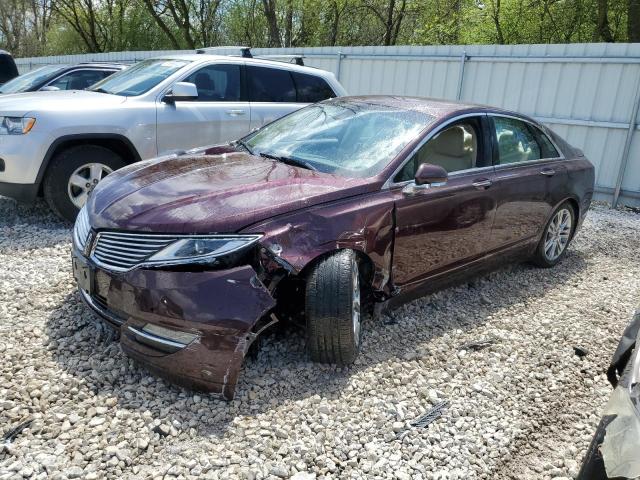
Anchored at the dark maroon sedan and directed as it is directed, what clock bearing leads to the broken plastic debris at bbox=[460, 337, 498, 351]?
The broken plastic debris is roughly at 10 o'clock from the dark maroon sedan.

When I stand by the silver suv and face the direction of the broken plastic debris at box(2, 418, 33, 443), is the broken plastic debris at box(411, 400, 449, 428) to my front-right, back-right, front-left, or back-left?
front-left

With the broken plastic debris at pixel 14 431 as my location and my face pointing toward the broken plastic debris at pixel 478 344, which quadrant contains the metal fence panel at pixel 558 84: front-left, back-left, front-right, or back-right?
front-left

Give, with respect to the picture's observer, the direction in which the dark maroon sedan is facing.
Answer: facing the viewer and to the left of the viewer

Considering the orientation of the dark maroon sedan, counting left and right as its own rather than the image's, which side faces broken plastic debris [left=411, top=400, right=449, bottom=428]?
left

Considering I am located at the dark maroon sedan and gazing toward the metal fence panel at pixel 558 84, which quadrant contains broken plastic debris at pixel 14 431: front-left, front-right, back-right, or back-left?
back-left

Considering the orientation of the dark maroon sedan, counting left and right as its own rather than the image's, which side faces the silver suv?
right

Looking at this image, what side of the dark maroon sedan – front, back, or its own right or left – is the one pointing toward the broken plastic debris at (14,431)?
front

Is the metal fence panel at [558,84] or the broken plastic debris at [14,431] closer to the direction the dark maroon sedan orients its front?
the broken plastic debris

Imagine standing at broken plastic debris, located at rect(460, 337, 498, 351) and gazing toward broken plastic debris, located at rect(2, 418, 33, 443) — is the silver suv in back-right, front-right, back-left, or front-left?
front-right

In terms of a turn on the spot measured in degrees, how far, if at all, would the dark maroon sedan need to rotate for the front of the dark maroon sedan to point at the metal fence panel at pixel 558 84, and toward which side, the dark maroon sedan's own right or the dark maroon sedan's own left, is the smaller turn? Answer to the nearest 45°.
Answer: approximately 180°

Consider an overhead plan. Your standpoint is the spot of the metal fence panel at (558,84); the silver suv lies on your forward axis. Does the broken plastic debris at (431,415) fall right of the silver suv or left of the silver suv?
left
